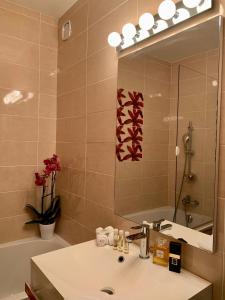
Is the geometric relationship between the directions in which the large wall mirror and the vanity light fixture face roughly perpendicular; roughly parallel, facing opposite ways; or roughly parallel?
roughly parallel

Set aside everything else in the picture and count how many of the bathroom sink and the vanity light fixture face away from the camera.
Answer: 0

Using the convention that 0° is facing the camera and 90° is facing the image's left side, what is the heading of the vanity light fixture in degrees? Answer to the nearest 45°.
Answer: approximately 45°

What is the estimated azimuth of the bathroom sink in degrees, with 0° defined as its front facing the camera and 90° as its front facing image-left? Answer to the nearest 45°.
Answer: approximately 45°

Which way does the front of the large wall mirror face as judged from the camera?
facing the viewer and to the left of the viewer

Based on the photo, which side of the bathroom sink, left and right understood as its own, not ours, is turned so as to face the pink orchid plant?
right

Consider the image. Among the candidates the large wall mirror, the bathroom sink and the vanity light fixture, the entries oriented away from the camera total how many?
0

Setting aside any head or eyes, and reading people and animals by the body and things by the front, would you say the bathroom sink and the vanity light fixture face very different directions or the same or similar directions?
same or similar directions

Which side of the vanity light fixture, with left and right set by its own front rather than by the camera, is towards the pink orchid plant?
right

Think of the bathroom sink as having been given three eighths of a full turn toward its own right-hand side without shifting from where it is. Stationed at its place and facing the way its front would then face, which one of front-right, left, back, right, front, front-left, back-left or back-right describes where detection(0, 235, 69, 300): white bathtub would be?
front-left

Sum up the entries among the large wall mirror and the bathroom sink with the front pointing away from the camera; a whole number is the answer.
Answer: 0

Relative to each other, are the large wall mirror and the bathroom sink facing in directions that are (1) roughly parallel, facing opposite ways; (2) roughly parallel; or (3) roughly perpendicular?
roughly parallel

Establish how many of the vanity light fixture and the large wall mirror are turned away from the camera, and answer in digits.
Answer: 0
